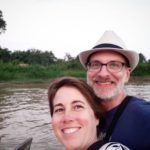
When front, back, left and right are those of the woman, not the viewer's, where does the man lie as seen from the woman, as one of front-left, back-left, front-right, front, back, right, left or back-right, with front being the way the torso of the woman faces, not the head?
back

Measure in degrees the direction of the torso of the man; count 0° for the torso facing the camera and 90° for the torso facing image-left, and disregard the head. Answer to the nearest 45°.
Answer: approximately 45°

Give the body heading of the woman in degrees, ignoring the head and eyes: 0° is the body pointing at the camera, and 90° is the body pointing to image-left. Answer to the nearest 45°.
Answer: approximately 45°
